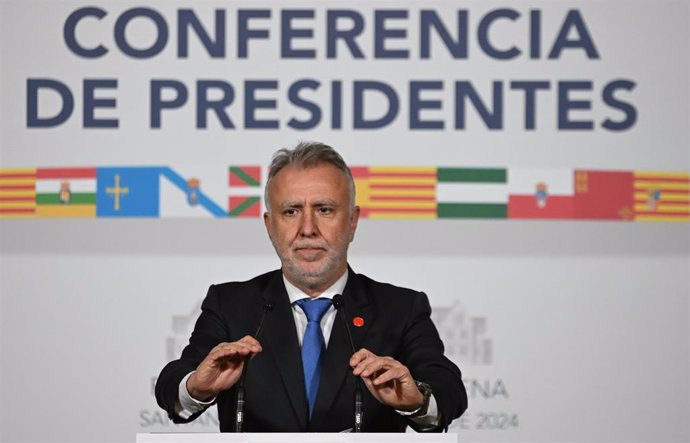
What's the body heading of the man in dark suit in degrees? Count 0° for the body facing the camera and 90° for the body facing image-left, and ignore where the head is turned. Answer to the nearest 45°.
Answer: approximately 0°
